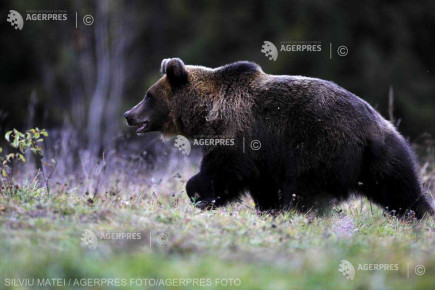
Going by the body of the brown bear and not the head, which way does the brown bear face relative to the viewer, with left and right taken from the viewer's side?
facing to the left of the viewer
